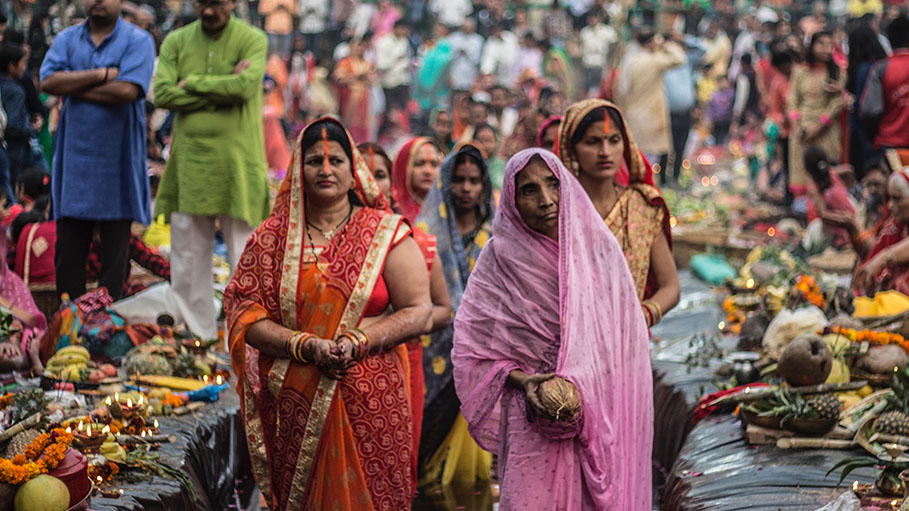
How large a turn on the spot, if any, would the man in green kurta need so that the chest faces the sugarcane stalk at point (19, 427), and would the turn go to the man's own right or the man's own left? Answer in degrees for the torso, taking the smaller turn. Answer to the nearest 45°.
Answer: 0° — they already face it

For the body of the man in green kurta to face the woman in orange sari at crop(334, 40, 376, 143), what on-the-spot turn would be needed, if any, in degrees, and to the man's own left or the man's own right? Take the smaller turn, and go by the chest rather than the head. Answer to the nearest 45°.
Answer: approximately 180°

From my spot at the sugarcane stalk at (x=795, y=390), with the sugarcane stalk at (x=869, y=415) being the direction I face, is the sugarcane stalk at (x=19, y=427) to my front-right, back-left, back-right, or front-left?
back-right

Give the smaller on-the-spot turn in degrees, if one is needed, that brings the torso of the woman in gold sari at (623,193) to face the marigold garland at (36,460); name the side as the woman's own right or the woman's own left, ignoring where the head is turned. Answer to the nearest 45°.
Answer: approximately 45° to the woman's own right

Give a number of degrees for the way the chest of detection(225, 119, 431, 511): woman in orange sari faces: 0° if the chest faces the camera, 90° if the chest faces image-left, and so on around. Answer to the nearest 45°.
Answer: approximately 0°

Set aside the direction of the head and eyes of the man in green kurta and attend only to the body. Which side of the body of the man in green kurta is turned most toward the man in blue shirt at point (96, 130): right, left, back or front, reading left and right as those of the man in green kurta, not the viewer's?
right

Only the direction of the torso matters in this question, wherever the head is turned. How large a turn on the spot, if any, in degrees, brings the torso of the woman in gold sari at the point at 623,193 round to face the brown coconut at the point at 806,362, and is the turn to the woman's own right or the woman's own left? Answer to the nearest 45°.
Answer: approximately 90° to the woman's own left

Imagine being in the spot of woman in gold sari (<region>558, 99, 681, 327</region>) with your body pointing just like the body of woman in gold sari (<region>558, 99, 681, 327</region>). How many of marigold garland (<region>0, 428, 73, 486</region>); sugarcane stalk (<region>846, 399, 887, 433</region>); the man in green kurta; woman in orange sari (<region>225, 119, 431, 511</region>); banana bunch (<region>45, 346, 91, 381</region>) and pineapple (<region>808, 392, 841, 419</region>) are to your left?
2

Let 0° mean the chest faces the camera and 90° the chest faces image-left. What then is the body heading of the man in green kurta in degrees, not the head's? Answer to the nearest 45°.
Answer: approximately 0°

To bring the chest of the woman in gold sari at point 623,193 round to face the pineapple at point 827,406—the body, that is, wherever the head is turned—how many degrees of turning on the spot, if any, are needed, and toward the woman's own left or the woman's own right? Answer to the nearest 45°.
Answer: approximately 90° to the woman's own left

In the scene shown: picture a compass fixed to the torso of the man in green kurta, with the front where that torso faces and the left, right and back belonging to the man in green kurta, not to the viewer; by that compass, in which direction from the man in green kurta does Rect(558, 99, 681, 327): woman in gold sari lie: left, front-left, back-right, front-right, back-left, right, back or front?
front-left
